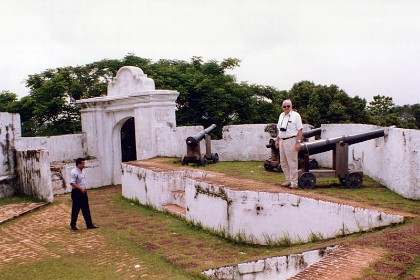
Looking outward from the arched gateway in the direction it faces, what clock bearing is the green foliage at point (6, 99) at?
The green foliage is roughly at 3 o'clock from the arched gateway.

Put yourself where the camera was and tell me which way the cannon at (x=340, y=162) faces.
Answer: facing to the right of the viewer

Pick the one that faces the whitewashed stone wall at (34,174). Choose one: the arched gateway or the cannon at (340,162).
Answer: the arched gateway

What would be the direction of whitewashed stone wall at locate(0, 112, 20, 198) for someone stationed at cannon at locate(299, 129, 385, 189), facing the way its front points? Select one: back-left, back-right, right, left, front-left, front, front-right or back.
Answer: back

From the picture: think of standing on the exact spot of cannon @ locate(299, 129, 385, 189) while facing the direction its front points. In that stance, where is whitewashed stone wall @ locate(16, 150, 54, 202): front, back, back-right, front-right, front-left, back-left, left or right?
back

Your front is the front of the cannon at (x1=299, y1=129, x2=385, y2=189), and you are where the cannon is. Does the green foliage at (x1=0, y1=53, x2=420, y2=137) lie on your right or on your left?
on your left

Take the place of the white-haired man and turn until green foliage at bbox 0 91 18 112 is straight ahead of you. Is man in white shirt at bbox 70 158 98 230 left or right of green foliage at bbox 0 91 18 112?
left

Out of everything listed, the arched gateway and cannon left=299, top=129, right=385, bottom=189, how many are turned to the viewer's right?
1

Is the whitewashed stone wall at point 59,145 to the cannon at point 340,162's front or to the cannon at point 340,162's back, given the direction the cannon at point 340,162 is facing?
to the back

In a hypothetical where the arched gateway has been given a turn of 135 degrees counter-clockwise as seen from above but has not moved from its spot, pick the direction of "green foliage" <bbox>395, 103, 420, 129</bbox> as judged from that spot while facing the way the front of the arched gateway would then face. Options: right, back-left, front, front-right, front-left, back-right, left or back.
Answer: front-left

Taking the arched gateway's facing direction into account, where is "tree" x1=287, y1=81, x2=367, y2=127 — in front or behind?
behind

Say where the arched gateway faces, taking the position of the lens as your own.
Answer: facing the viewer and to the left of the viewer

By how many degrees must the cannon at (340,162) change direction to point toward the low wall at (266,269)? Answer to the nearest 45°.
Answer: approximately 90° to its right

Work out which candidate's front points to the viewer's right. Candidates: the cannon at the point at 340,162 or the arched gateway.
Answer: the cannon
